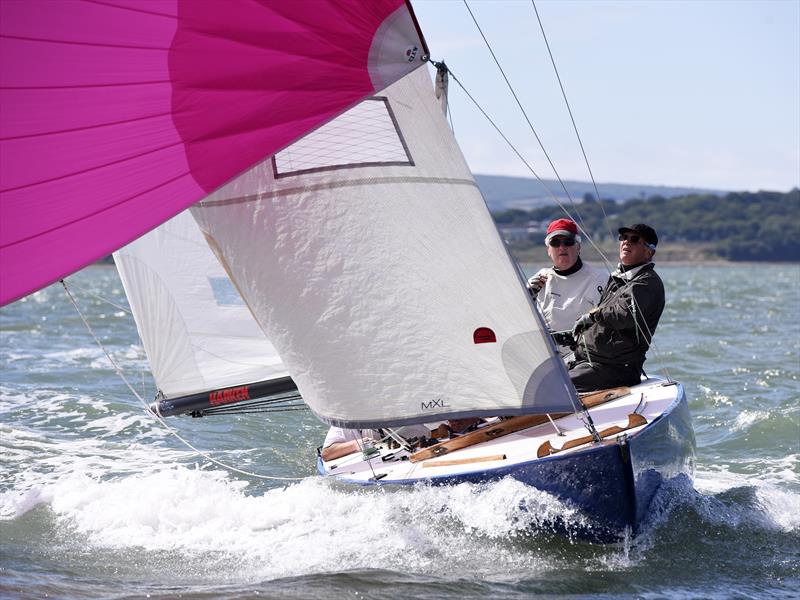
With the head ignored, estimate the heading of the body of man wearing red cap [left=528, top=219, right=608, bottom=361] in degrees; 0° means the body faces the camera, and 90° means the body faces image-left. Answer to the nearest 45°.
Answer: approximately 0°

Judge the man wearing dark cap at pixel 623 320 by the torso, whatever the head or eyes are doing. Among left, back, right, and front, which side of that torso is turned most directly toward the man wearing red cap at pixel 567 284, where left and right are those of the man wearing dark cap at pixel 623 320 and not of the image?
right

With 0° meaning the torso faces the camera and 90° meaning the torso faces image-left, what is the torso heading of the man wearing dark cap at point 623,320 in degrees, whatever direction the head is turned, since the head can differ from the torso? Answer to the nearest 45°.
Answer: approximately 45°
